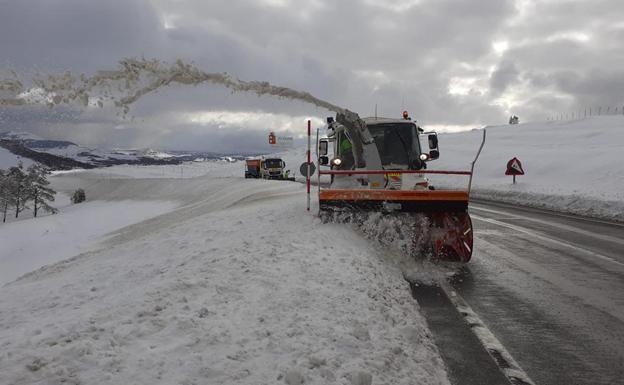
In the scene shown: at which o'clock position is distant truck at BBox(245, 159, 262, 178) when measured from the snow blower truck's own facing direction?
The distant truck is roughly at 5 o'clock from the snow blower truck.

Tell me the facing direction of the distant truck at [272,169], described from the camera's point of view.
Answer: facing the viewer and to the right of the viewer

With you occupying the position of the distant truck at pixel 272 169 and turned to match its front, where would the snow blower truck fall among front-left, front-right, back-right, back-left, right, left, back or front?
front-right

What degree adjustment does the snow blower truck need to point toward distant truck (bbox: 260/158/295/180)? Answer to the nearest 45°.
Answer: approximately 180°

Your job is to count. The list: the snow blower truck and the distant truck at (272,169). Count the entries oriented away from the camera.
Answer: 0

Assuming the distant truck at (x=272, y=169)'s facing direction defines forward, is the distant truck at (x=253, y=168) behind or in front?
behind

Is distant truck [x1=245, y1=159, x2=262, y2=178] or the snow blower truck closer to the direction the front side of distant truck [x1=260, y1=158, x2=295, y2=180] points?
the snow blower truck

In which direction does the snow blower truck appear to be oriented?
toward the camera
